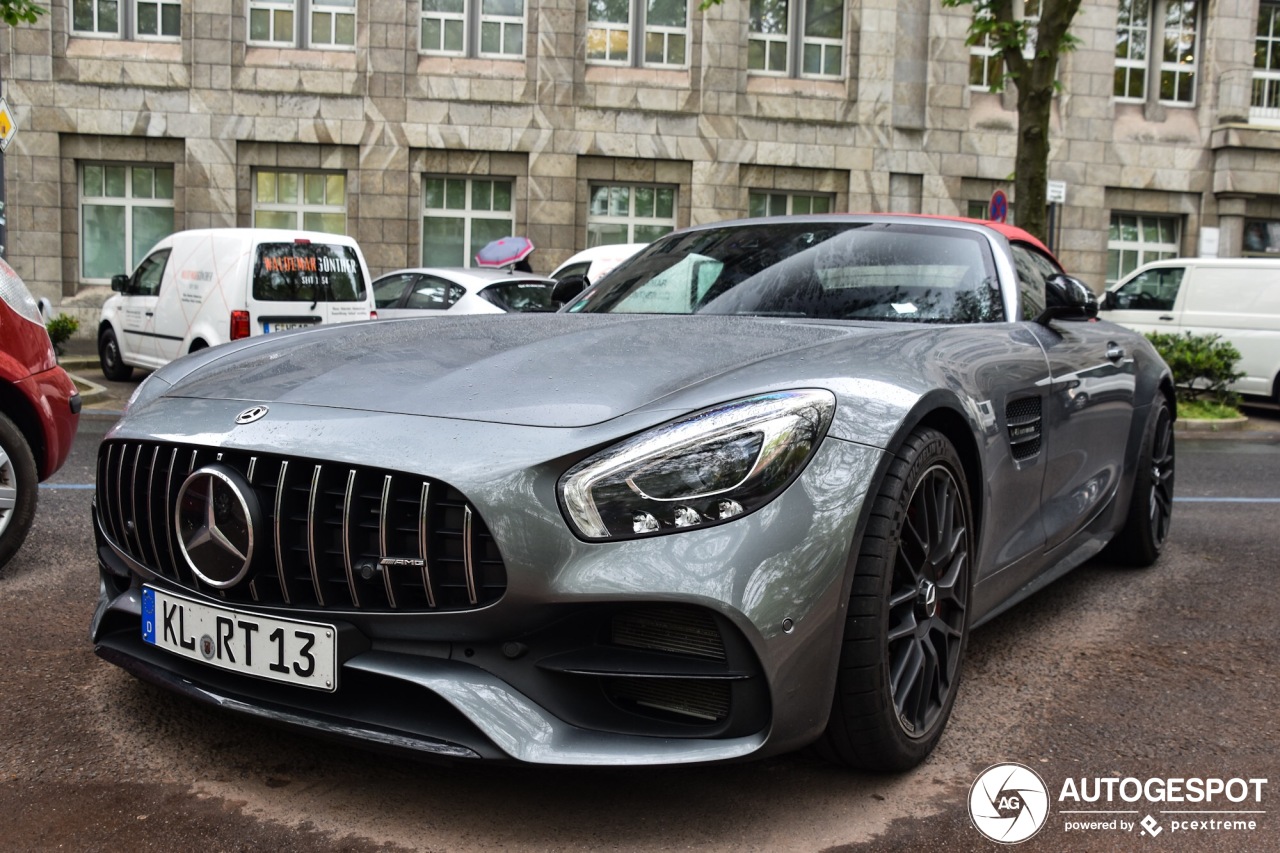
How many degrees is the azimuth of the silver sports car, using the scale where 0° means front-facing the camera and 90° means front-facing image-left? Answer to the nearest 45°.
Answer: approximately 45°

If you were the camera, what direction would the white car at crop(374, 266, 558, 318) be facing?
facing away from the viewer and to the left of the viewer

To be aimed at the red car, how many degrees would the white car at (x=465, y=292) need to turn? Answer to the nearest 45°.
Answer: approximately 135° to its left

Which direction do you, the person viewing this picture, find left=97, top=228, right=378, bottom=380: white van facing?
facing away from the viewer and to the left of the viewer

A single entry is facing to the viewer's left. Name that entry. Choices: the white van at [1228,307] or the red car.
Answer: the white van

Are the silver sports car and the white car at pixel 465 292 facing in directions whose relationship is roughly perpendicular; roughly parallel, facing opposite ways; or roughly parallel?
roughly perpendicular

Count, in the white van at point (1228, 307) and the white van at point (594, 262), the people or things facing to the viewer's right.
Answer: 0
